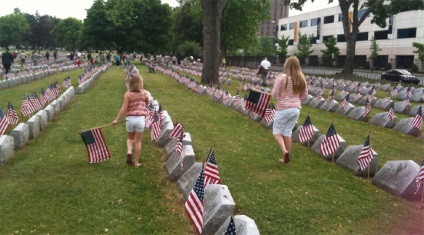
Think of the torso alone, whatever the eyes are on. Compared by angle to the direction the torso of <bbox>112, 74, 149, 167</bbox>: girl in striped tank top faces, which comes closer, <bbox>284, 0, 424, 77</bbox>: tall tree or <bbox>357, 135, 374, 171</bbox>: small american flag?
the tall tree

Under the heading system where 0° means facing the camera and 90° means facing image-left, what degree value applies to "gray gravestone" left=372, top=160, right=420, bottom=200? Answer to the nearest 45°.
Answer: approximately 45°

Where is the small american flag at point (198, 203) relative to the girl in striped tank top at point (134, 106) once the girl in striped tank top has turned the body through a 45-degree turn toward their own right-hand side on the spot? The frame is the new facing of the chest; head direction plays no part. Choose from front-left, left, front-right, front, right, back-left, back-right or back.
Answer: back-right

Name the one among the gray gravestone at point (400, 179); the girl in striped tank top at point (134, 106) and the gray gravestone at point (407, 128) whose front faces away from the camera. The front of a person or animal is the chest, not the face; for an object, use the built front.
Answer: the girl in striped tank top

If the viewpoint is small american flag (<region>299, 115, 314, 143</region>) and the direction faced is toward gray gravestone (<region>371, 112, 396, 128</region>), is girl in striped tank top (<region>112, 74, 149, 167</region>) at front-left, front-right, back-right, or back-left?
back-left

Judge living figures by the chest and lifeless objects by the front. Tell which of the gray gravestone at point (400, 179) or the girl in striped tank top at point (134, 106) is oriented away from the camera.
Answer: the girl in striped tank top

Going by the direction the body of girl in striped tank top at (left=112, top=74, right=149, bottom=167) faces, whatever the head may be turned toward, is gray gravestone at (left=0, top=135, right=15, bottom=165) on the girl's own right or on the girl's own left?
on the girl's own left

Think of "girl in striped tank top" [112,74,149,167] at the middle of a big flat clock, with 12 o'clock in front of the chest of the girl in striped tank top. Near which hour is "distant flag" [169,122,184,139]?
The distant flag is roughly at 2 o'clock from the girl in striped tank top.

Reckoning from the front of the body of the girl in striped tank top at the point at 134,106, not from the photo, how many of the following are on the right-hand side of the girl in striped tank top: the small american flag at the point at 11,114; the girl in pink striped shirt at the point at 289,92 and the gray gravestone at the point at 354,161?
2

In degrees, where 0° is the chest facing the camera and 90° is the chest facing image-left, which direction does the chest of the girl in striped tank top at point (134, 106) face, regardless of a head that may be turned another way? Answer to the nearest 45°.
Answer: approximately 180°

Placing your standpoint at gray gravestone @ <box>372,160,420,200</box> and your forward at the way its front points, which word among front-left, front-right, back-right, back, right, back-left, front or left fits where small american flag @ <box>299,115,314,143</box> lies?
right

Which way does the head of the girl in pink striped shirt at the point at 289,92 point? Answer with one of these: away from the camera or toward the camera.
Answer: away from the camera

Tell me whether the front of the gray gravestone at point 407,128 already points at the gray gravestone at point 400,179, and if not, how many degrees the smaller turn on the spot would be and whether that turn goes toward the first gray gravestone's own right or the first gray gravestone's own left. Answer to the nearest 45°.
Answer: approximately 45° to the first gray gravestone's own left

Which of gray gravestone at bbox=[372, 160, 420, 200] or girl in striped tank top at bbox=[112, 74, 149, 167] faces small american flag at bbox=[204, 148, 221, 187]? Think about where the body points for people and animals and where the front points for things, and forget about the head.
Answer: the gray gravestone
